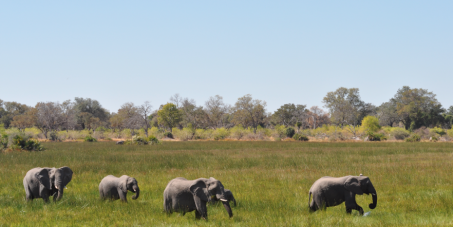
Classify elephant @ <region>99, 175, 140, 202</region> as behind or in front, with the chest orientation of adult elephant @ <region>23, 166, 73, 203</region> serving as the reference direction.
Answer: in front

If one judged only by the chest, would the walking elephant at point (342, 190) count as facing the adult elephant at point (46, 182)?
no

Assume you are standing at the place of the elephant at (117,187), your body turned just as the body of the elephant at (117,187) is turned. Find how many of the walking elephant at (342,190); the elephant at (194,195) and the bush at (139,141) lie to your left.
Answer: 1

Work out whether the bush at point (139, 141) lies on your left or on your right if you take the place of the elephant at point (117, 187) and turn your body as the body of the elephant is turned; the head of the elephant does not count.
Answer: on your left

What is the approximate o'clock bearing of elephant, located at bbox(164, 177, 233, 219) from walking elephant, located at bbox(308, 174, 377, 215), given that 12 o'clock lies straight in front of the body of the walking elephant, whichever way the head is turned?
The elephant is roughly at 5 o'clock from the walking elephant.

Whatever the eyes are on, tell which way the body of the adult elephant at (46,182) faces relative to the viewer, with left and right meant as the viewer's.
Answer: facing the viewer and to the right of the viewer

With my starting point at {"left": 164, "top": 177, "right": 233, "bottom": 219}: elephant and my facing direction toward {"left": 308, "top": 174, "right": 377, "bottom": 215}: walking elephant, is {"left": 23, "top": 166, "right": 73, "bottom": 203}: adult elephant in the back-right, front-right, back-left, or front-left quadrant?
back-left

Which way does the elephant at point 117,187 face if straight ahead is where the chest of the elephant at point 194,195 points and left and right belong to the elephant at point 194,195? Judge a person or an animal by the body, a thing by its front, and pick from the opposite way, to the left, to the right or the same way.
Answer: the same way

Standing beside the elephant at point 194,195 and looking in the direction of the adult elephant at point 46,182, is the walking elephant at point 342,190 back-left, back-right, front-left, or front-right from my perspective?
back-right

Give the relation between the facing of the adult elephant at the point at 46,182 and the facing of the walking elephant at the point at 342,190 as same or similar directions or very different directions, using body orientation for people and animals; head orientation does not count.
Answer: same or similar directions

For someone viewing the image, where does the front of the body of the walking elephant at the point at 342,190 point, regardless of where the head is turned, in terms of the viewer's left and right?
facing to the right of the viewer

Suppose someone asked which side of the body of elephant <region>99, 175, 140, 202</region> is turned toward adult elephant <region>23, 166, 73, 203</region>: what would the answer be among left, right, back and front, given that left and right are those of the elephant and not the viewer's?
back

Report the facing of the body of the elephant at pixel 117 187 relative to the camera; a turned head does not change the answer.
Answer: to the viewer's right

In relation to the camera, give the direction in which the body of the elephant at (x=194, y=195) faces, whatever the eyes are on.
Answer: to the viewer's right

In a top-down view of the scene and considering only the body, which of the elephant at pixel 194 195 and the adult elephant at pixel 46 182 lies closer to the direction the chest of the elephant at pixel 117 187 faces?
the elephant
